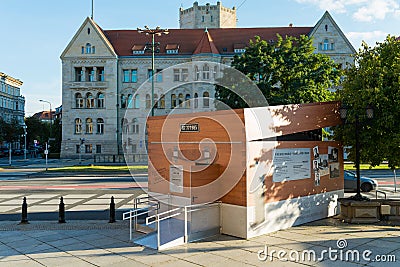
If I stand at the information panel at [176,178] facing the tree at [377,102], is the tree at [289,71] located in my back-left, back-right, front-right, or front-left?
front-left

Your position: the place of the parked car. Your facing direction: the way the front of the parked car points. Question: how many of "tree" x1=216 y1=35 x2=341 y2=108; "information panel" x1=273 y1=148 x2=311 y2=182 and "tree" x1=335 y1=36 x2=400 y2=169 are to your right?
2

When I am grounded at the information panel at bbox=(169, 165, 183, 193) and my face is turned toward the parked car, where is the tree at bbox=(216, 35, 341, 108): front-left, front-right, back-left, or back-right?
front-left

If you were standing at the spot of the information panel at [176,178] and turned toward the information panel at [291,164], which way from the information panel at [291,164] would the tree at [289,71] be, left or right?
left

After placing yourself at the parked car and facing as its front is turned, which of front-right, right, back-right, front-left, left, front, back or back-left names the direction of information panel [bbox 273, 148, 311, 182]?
right

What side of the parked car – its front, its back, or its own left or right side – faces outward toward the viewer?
right

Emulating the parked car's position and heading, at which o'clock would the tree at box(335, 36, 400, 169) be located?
The tree is roughly at 3 o'clock from the parked car.
